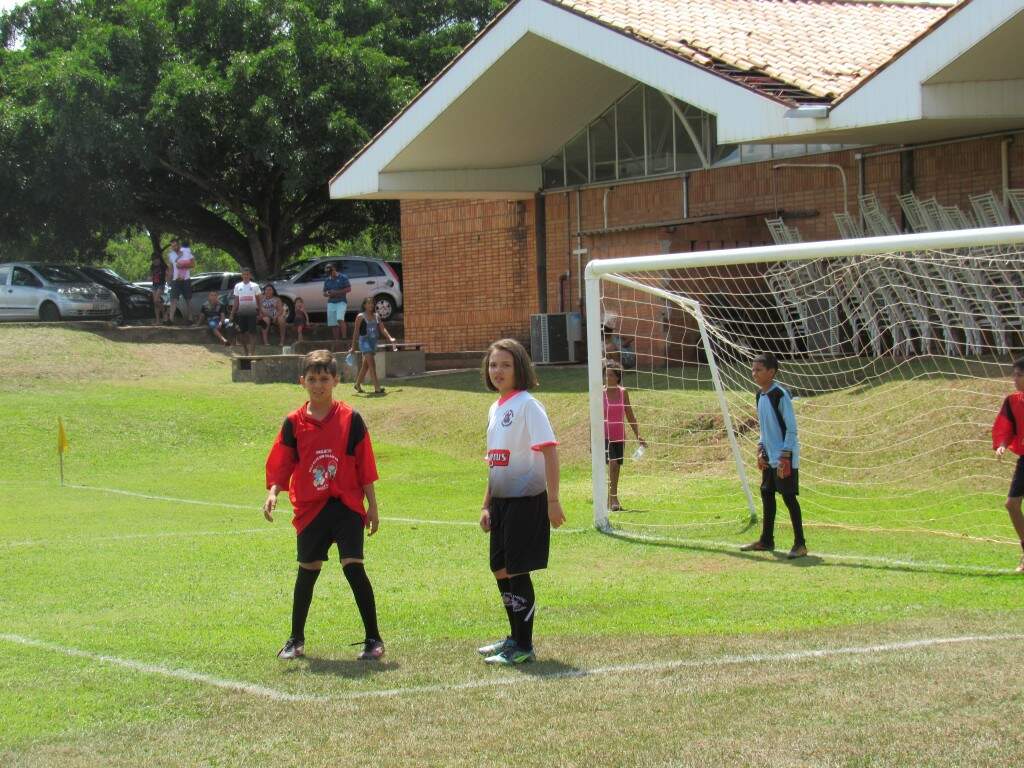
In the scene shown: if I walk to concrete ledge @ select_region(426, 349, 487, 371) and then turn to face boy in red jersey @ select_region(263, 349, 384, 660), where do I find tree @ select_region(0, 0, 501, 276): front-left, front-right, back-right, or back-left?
back-right

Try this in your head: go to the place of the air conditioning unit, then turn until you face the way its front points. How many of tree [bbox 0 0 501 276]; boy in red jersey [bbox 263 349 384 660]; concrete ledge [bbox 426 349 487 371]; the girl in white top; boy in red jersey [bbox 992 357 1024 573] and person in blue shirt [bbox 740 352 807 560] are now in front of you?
4

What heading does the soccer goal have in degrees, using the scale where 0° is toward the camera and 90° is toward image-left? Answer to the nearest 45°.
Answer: approximately 45°

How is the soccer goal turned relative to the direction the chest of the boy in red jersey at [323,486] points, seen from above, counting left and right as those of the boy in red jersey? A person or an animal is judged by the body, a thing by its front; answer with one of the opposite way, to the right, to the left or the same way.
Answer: to the right

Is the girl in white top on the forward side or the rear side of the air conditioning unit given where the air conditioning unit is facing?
on the forward side

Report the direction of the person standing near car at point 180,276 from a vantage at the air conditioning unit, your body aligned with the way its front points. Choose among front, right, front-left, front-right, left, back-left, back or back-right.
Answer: back-right

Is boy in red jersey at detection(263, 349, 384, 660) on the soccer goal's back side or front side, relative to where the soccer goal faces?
on the front side

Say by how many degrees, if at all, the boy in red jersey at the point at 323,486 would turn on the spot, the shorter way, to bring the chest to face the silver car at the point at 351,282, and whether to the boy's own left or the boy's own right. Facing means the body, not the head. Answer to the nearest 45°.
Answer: approximately 180°

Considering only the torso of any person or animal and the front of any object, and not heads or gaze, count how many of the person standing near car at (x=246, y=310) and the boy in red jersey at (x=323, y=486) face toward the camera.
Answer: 2
